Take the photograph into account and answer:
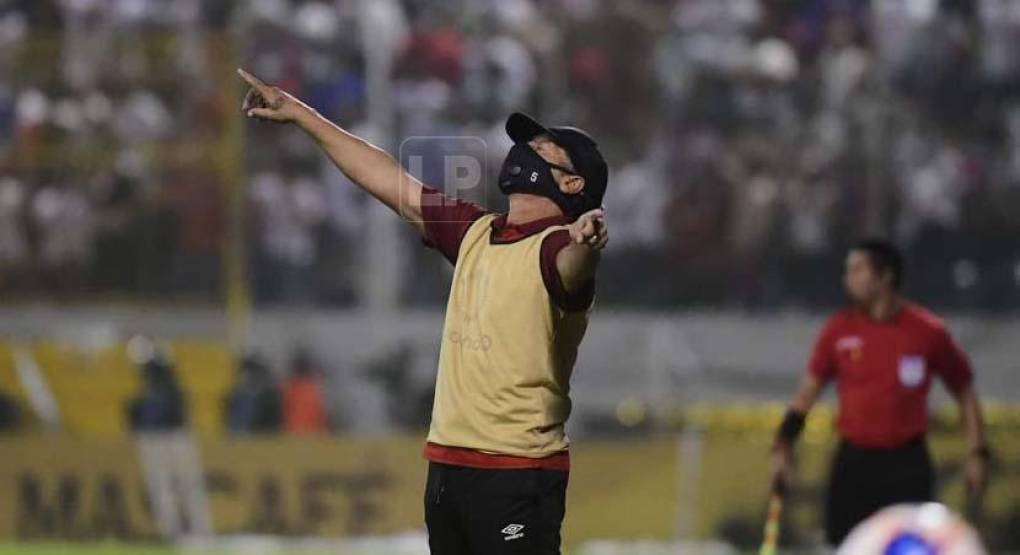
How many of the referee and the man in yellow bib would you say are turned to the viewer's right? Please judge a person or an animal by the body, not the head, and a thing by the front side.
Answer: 0

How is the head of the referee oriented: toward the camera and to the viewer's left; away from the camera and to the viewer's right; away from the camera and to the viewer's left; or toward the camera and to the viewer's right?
toward the camera and to the viewer's left

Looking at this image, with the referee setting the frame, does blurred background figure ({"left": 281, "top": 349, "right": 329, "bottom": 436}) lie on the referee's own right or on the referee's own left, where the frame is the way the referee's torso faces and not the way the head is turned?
on the referee's own right

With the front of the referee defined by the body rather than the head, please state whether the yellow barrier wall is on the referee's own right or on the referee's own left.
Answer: on the referee's own right

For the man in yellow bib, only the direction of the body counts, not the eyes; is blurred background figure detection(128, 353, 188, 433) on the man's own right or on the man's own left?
on the man's own right

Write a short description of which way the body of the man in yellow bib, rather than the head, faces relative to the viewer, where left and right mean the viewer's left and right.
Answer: facing the viewer and to the left of the viewer

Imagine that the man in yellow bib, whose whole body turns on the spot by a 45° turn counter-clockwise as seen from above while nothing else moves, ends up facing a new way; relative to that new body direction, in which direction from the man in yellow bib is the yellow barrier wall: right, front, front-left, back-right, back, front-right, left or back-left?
back

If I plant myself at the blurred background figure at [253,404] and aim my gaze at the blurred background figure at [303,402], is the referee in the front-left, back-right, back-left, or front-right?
front-right

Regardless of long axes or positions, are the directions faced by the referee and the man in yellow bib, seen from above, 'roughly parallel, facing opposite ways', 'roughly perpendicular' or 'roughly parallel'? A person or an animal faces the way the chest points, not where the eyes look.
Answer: roughly parallel

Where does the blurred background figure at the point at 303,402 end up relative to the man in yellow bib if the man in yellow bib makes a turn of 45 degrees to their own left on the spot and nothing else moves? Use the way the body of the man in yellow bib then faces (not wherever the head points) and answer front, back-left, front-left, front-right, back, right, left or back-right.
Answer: back
